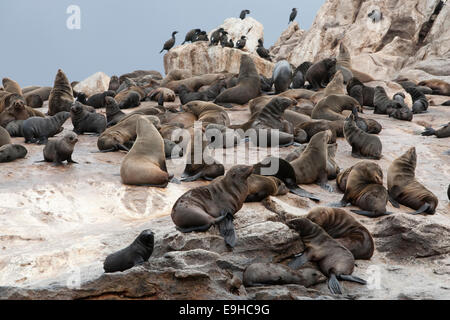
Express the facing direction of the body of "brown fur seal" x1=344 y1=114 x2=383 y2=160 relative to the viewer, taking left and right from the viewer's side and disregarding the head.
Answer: facing to the left of the viewer

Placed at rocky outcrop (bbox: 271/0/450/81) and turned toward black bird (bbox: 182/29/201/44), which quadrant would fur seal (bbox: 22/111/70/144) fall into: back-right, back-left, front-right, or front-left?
front-left

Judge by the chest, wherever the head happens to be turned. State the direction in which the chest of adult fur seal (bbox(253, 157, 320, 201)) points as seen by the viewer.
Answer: to the viewer's left

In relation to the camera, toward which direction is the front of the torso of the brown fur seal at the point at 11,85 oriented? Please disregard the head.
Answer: to the viewer's left
